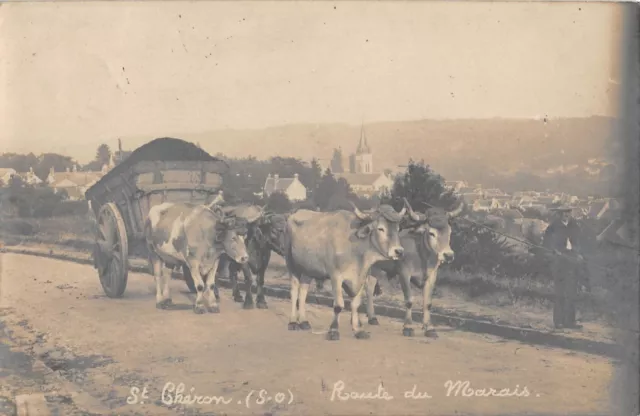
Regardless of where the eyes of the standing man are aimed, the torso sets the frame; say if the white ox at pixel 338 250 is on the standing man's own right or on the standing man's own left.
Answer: on the standing man's own right

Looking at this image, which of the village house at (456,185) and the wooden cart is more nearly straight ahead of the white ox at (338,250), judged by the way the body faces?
the village house

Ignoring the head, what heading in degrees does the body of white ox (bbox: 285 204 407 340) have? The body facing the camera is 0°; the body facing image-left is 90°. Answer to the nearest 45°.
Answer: approximately 315°

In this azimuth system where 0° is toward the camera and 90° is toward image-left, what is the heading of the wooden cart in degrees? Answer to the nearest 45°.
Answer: approximately 315°

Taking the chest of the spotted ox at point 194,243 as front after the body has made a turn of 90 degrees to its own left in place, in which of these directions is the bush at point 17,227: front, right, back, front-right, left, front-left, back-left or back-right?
back-left

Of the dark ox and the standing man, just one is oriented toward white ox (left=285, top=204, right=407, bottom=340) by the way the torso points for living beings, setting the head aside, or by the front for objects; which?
the dark ox

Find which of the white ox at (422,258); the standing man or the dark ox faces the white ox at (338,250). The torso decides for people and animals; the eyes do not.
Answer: the dark ox

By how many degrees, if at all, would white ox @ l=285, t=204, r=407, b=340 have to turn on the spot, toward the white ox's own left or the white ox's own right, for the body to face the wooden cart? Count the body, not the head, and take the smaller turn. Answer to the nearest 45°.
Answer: approximately 135° to the white ox's own right

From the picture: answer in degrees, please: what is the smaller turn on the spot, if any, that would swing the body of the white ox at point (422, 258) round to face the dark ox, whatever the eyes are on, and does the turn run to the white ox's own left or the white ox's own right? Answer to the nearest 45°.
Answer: approximately 135° to the white ox's own right
